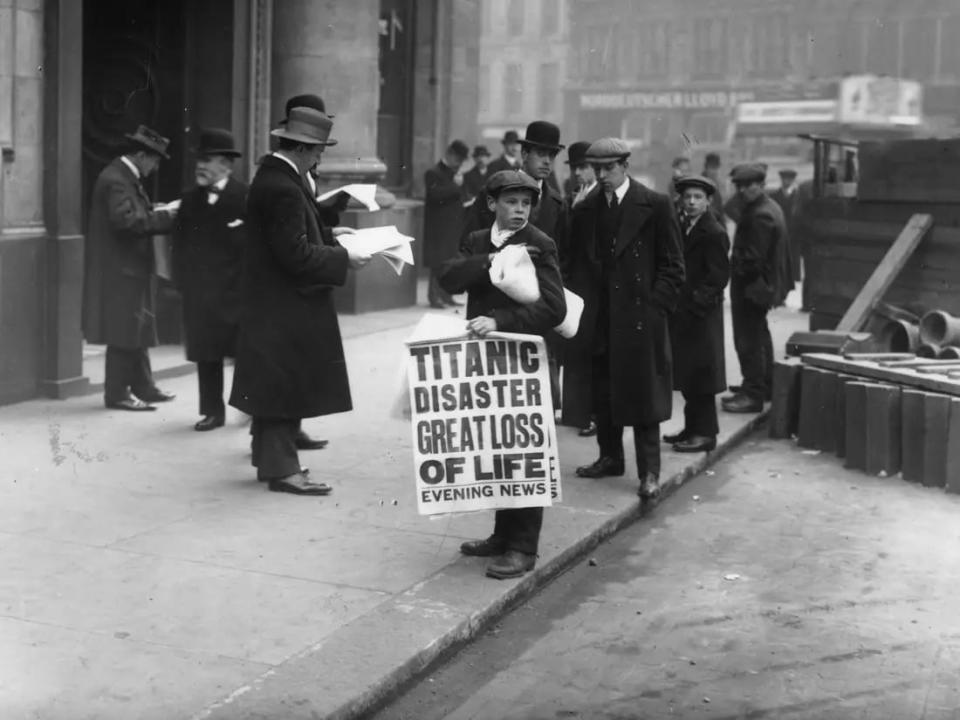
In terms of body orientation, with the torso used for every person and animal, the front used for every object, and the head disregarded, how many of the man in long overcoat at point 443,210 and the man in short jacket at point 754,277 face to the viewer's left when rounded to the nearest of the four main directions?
1

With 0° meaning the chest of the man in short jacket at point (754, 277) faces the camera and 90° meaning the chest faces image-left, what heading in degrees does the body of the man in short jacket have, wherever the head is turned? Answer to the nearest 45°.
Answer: approximately 90°

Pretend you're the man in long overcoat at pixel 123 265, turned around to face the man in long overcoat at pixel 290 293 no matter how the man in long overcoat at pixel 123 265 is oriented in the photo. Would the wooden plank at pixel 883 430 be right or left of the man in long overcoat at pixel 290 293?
left

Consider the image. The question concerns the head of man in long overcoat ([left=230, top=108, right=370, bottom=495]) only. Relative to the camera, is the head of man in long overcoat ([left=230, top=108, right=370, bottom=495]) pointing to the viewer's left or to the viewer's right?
to the viewer's right

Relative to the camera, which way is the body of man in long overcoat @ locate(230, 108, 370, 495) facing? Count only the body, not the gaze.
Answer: to the viewer's right

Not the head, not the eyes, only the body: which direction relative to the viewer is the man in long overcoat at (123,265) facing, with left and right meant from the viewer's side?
facing to the right of the viewer

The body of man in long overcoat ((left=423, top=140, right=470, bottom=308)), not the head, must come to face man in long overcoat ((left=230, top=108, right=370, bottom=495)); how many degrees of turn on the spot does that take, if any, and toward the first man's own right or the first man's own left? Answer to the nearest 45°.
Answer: approximately 90° to the first man's own right

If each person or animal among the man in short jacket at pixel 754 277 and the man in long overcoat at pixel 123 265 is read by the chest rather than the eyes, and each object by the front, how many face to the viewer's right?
1
